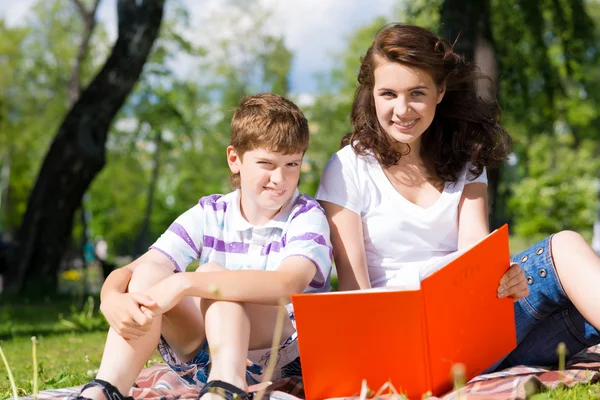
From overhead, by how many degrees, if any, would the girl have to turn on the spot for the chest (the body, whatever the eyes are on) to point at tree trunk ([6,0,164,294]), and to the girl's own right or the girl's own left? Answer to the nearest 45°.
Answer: approximately 180°

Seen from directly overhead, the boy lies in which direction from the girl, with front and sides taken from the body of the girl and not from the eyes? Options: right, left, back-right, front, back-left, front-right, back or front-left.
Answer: right

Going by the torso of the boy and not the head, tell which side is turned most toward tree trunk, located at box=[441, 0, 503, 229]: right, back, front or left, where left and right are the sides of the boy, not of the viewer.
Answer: back

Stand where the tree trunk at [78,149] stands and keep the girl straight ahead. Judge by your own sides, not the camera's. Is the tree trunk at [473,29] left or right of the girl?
left

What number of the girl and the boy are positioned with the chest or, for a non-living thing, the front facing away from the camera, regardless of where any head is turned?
0

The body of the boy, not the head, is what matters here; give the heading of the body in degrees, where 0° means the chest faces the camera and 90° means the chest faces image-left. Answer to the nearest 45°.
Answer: approximately 45°

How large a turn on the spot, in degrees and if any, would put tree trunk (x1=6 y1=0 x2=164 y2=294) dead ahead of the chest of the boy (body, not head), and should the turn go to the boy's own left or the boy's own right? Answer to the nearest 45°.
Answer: approximately 135° to the boy's own right

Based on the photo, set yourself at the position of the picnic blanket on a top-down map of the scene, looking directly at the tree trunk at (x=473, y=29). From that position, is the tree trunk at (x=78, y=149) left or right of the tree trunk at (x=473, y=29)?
left

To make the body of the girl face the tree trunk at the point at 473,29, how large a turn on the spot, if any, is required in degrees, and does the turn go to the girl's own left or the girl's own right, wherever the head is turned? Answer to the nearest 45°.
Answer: approximately 135° to the girl's own left

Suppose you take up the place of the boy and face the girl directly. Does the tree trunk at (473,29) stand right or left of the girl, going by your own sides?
left
